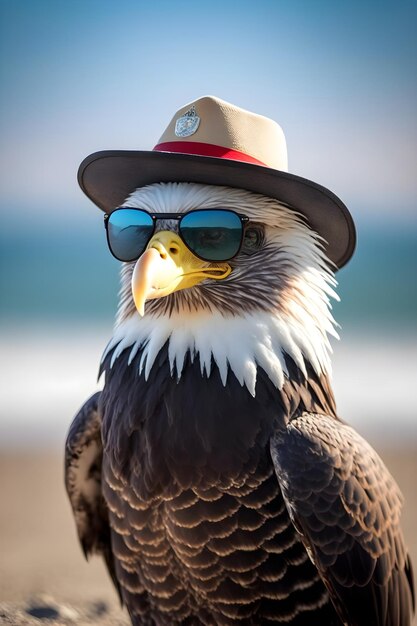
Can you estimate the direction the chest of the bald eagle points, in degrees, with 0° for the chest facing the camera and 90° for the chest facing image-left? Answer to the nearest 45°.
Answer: approximately 45°
